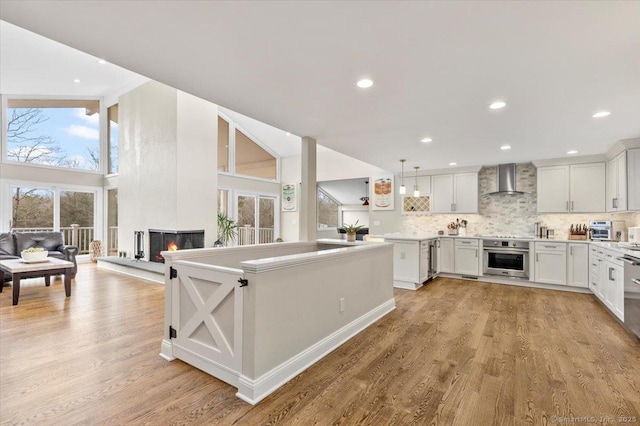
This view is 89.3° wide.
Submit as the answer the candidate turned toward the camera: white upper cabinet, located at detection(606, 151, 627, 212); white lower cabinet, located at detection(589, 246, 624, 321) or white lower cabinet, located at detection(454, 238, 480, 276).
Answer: white lower cabinet, located at detection(454, 238, 480, 276)

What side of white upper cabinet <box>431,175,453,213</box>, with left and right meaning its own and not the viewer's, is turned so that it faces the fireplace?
right

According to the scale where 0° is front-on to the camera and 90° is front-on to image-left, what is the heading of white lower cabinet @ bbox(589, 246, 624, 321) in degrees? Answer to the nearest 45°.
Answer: approximately 90°

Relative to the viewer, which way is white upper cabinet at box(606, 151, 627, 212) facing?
to the viewer's left

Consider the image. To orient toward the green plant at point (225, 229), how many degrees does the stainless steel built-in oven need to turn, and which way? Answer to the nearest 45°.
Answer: approximately 90° to its right

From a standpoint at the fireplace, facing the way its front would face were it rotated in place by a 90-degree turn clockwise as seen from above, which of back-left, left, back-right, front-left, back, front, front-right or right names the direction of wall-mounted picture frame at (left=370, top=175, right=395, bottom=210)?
back

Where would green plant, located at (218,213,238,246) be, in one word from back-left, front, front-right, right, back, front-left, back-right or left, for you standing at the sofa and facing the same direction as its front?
left

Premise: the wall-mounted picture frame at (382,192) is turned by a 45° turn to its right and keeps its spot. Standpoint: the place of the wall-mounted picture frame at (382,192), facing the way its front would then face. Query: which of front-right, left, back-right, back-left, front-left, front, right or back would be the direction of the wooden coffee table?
front

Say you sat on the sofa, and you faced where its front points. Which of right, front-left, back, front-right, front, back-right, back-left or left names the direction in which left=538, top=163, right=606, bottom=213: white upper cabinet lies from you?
front-left

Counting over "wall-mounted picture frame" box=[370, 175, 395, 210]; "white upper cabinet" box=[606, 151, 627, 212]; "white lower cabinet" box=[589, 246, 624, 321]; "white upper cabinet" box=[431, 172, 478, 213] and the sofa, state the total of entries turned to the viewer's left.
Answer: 2
